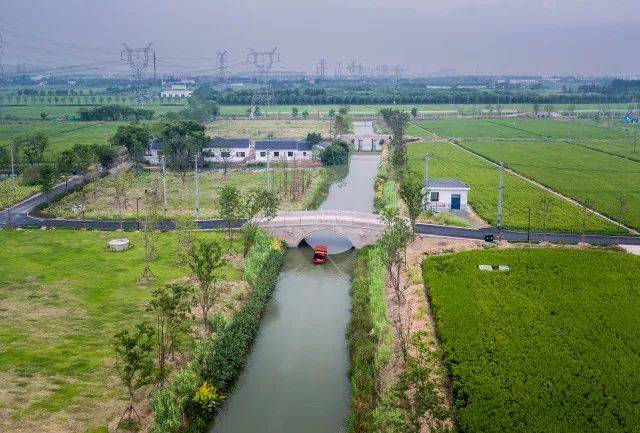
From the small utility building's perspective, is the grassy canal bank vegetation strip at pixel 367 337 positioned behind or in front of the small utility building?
in front

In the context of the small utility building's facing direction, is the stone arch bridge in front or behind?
in front

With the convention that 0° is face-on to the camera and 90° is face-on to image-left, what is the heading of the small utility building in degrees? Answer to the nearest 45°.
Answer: approximately 0°

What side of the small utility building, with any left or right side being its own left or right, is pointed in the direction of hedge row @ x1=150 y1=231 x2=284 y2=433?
front

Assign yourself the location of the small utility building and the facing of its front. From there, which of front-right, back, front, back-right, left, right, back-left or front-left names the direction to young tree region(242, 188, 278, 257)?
front-right

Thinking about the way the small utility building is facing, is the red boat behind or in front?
in front

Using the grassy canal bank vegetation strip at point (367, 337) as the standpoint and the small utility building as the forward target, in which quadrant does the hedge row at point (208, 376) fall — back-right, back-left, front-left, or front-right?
back-left

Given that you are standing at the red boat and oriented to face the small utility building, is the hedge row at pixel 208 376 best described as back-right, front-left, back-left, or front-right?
back-right
